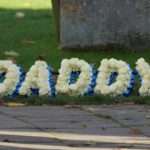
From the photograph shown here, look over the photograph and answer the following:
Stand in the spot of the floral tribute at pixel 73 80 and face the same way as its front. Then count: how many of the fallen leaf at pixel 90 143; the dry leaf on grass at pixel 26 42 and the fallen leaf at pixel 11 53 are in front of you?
1

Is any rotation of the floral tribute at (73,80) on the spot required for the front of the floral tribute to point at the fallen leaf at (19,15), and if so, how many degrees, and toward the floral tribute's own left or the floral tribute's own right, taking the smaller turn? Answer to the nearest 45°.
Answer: approximately 180°

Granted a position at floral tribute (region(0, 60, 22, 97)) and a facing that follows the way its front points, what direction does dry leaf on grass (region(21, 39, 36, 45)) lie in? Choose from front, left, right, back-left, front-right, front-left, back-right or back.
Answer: back

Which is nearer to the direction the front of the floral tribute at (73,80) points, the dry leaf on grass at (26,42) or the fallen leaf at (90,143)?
the fallen leaf

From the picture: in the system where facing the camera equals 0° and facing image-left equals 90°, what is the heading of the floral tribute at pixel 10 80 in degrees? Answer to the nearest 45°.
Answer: approximately 0°

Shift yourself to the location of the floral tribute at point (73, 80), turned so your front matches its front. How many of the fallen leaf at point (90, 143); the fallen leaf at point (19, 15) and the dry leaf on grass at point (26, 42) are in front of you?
1

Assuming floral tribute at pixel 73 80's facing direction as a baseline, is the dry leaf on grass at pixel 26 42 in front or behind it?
behind

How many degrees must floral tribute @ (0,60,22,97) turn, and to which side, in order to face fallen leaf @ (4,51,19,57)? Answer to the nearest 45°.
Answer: approximately 180°

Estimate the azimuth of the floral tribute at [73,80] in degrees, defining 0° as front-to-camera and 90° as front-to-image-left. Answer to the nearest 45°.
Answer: approximately 0°

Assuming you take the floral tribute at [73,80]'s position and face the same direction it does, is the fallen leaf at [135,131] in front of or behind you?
in front

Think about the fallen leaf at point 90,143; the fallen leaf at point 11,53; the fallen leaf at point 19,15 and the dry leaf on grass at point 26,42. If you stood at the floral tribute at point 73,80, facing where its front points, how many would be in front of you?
1
